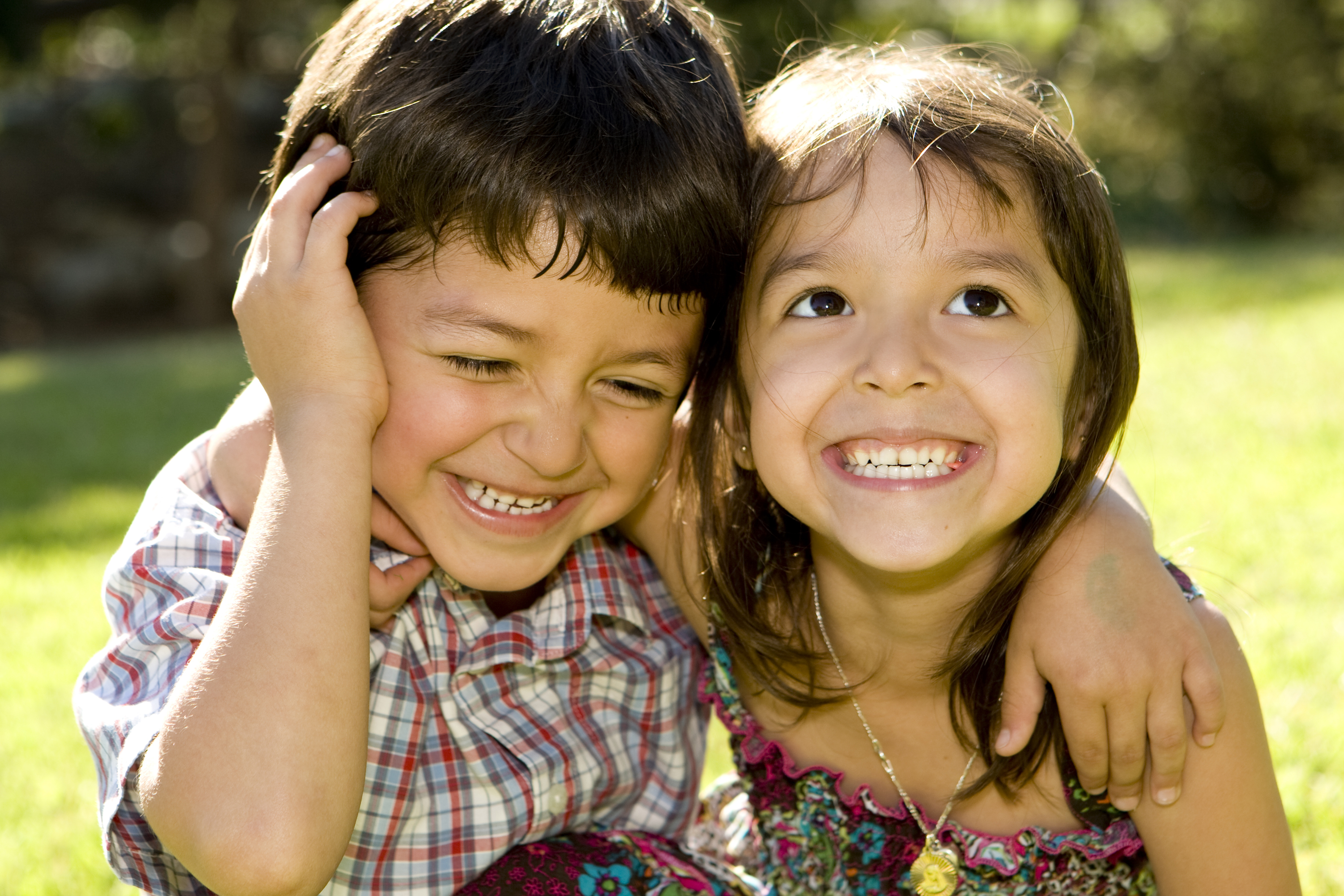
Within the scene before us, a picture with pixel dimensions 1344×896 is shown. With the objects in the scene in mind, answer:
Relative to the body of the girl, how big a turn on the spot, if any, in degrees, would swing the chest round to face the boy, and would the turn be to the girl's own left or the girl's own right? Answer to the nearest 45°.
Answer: approximately 90° to the girl's own right

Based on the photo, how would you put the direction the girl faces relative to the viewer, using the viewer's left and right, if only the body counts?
facing the viewer
